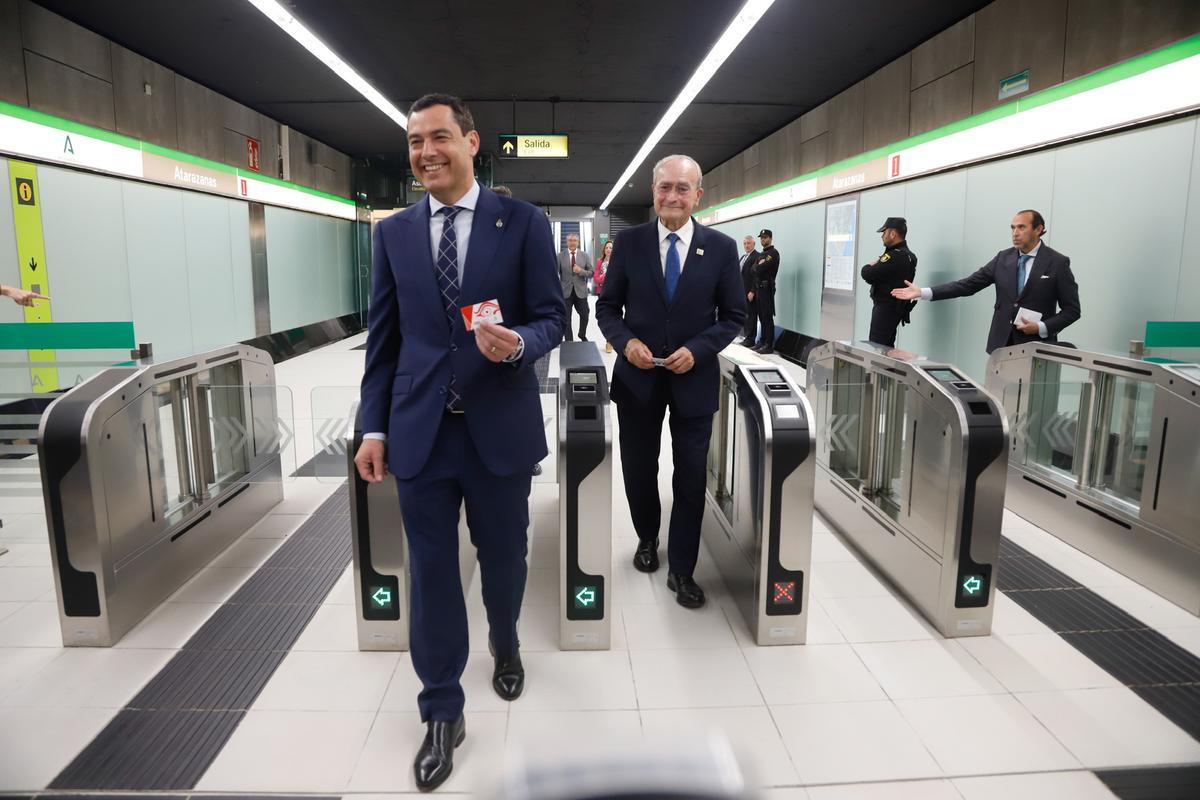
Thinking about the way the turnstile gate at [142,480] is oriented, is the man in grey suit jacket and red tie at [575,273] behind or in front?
behind

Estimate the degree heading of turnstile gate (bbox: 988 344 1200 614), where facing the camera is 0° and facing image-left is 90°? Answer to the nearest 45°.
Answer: approximately 315°

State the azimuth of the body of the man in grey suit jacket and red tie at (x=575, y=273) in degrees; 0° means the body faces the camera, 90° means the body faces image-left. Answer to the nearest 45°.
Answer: approximately 0°

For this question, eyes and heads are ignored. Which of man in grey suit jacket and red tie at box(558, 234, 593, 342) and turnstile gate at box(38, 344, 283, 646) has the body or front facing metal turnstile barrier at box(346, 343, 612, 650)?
the man in grey suit jacket and red tie

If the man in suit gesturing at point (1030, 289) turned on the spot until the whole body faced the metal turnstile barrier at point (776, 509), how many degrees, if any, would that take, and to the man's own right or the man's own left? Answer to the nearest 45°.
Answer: approximately 45° to the man's own left

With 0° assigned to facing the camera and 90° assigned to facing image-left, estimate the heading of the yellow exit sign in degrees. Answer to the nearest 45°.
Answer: approximately 0°

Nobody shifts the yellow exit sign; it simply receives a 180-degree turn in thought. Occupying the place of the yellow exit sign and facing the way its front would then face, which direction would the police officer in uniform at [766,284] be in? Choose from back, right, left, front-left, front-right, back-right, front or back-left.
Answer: right

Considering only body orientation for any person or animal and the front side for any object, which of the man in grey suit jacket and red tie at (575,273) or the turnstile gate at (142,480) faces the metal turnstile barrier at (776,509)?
the man in grey suit jacket and red tie

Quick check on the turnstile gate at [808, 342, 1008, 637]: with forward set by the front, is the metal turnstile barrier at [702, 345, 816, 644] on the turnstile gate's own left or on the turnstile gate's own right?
on the turnstile gate's own right

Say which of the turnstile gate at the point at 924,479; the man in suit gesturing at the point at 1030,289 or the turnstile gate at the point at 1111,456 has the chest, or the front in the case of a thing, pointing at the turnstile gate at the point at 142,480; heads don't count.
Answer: the man in suit gesturing

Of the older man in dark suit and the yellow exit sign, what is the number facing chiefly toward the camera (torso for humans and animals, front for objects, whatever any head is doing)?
2

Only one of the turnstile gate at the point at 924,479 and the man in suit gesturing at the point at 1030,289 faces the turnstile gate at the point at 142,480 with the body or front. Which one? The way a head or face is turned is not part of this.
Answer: the man in suit gesturing

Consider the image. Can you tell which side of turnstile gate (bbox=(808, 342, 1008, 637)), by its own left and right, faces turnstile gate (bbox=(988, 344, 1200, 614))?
left
